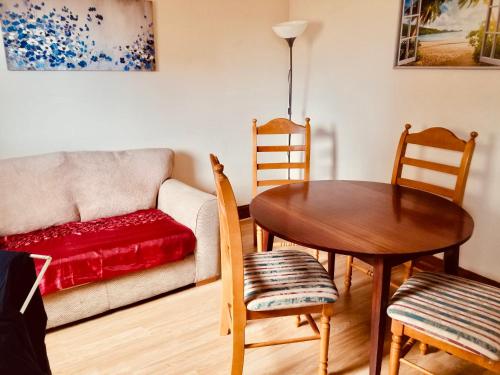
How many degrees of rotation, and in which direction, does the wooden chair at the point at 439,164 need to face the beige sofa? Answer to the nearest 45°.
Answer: approximately 45° to its right

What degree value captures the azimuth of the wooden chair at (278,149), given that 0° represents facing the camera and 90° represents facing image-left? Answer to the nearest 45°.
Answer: approximately 0°

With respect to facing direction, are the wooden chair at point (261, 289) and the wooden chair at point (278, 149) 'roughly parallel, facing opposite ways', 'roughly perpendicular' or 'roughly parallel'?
roughly perpendicular

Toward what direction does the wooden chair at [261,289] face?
to the viewer's right

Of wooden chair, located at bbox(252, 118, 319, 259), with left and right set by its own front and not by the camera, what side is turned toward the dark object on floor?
front

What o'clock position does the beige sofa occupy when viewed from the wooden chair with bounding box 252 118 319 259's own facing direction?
The beige sofa is roughly at 2 o'clock from the wooden chair.

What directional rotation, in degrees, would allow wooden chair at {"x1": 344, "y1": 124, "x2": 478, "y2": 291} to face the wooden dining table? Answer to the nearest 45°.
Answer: approximately 45° to its left

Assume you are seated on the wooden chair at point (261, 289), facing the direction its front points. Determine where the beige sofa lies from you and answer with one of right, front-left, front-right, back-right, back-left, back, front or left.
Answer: back-left
